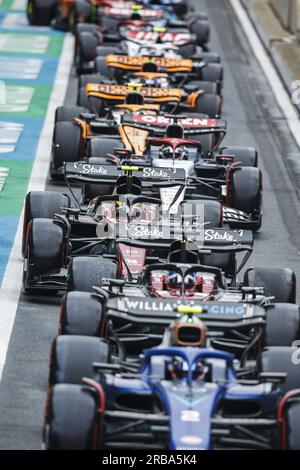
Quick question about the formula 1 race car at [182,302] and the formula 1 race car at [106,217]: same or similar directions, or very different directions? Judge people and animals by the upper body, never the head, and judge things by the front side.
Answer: same or similar directions
